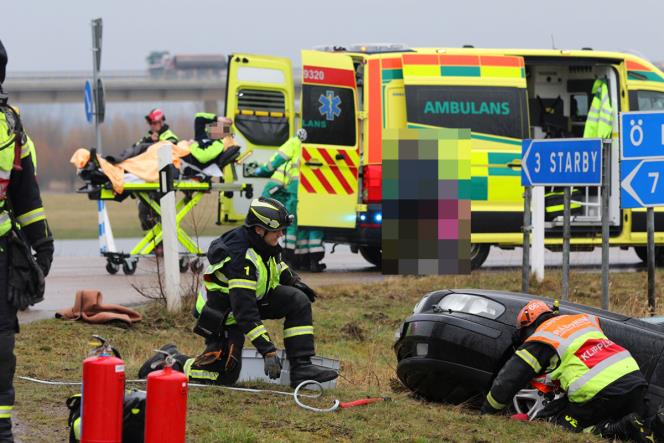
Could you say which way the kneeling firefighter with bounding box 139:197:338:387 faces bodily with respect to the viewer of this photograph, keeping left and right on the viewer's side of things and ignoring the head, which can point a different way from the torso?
facing to the right of the viewer

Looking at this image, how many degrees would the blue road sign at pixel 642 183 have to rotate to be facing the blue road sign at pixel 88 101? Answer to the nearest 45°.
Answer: approximately 135° to its right

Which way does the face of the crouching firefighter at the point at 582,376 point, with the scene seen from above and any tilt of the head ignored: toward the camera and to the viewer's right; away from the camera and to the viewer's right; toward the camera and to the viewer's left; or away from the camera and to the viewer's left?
away from the camera and to the viewer's left

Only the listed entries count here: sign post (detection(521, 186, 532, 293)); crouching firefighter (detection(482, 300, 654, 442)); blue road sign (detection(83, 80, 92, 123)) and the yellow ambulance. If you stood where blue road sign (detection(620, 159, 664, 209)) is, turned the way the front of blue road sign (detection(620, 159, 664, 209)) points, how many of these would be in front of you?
1

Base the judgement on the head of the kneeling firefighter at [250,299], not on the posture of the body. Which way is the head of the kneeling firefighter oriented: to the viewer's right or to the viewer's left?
to the viewer's right

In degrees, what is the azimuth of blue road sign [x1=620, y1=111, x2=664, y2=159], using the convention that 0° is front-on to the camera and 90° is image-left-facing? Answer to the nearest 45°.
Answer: approximately 0°
